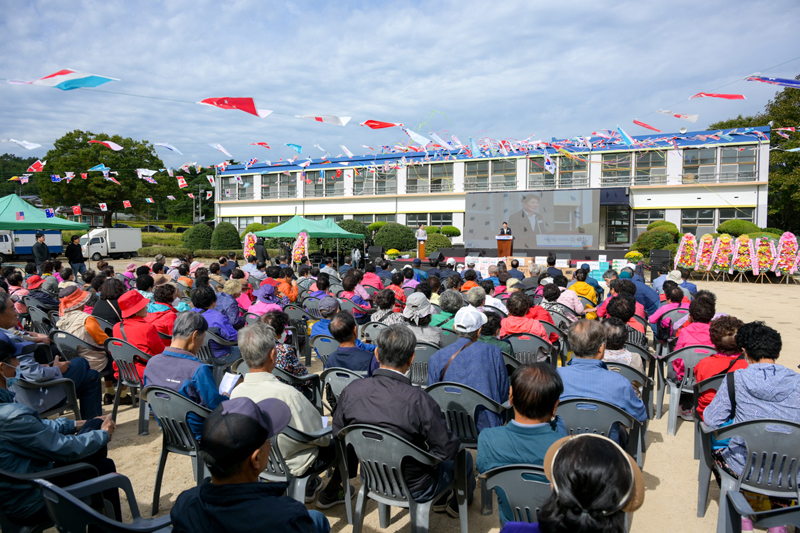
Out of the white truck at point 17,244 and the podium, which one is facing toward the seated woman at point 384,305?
the podium

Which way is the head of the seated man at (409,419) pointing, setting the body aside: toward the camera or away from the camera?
away from the camera

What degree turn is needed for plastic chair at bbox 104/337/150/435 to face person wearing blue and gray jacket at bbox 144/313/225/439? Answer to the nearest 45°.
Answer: approximately 135° to its right

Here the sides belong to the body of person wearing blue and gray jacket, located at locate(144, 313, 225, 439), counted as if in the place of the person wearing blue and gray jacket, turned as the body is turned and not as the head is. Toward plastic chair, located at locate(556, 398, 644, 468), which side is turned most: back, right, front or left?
right

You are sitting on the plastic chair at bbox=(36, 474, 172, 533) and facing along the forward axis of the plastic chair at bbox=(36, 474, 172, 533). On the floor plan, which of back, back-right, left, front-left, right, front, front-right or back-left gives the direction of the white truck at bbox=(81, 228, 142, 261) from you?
front-left

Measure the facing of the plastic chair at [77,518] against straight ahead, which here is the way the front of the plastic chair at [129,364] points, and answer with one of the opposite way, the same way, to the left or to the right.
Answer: the same way

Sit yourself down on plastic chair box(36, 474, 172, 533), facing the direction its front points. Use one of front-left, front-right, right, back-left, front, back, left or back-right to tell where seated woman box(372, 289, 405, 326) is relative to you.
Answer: front

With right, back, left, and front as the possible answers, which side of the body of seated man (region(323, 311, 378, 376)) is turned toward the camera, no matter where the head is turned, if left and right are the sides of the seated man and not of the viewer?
back

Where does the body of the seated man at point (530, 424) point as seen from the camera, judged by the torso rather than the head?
away from the camera

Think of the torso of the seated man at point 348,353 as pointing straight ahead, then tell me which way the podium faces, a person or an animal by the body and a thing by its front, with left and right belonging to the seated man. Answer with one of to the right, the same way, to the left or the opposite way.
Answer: the opposite way

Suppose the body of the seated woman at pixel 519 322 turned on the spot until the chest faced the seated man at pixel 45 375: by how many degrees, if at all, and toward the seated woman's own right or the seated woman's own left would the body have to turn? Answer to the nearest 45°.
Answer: approximately 135° to the seated woman's own left

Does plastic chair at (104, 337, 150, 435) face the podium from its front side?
yes

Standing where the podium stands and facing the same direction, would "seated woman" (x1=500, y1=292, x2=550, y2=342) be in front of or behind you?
in front

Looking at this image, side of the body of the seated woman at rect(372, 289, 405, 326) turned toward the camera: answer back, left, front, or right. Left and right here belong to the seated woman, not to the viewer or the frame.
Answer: back

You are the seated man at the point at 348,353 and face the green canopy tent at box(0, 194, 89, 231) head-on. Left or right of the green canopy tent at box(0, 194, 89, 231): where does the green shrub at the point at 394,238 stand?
right

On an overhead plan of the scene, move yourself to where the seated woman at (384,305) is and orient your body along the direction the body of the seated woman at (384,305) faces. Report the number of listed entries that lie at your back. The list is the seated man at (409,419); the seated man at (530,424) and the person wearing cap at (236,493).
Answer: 3

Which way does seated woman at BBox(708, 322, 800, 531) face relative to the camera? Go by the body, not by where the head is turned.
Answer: away from the camera
